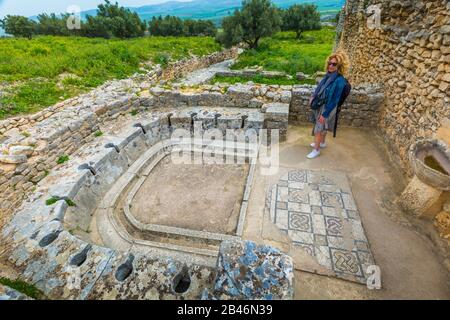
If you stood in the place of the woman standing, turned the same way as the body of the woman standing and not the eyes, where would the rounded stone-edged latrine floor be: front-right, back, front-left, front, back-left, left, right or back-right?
front

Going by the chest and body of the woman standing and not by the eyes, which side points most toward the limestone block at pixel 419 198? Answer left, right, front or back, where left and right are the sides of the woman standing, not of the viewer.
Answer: left

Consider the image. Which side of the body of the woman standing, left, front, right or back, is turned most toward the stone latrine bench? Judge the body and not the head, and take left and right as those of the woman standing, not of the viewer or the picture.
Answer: front

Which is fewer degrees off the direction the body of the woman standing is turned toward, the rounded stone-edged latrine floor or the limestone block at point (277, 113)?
the rounded stone-edged latrine floor

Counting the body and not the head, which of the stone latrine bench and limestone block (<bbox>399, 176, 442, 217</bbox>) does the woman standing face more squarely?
the stone latrine bench

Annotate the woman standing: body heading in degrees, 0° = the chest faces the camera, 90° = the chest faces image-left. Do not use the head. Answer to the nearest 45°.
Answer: approximately 45°

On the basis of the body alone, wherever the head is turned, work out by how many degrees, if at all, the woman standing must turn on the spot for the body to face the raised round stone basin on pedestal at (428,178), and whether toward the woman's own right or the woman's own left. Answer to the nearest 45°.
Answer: approximately 90° to the woman's own left

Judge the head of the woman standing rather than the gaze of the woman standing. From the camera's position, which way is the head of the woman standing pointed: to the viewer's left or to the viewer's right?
to the viewer's left

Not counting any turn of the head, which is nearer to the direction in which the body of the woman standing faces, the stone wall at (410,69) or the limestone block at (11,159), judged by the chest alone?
the limestone block
